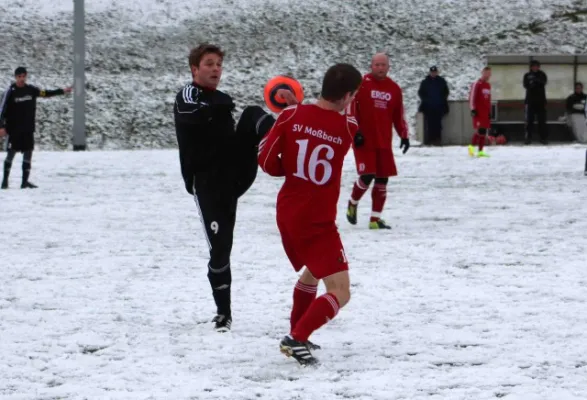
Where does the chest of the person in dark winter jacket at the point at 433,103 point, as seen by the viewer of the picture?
toward the camera

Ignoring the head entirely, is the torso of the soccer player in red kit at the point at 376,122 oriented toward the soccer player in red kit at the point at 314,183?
yes

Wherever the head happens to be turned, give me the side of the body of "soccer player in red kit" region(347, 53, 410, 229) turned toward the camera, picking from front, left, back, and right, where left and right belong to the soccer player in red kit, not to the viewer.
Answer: front

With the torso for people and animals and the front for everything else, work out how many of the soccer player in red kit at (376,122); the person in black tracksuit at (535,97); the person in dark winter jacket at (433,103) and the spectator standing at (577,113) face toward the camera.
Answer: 4

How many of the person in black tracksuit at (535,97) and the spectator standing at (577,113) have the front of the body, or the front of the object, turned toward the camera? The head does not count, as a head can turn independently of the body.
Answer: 2

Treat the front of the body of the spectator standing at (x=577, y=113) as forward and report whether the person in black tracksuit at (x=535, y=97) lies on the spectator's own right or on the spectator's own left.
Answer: on the spectator's own right

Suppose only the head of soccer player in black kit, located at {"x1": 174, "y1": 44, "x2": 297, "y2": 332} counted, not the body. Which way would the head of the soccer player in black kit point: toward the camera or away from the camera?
toward the camera

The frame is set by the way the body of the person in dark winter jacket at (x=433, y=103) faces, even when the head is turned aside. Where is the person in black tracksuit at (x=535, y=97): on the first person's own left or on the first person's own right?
on the first person's own left

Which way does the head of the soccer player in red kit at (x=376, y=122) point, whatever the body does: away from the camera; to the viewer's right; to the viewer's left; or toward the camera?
toward the camera

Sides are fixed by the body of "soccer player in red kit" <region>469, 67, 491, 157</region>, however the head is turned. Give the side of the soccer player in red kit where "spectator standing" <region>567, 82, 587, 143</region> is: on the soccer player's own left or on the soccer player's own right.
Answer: on the soccer player's own left
